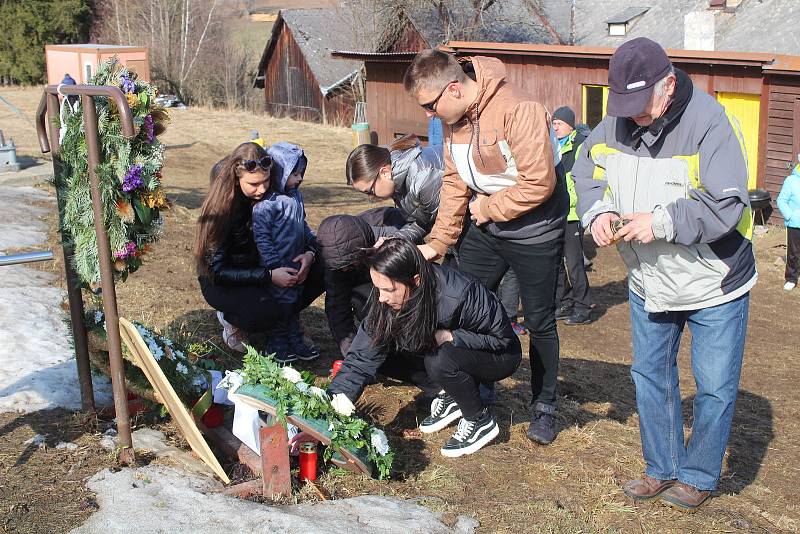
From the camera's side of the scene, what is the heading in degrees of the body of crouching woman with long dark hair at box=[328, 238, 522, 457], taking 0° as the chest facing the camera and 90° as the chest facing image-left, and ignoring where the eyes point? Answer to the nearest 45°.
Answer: approximately 45°

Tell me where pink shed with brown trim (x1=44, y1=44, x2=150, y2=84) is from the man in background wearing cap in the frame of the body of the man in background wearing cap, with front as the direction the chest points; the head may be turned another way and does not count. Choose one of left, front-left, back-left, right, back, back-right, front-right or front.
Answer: right

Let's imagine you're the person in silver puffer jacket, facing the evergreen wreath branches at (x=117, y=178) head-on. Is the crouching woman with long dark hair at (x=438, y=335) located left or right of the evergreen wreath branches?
left

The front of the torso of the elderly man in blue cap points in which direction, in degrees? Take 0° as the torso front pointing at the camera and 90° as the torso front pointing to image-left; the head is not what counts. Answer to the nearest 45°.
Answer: approximately 45°

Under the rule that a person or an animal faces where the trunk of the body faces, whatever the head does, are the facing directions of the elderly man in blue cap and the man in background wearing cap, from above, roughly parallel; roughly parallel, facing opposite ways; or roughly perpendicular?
roughly parallel

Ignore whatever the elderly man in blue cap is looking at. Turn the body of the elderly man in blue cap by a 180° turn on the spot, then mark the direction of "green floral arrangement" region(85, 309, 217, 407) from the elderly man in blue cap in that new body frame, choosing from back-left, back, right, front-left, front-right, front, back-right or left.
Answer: back-left

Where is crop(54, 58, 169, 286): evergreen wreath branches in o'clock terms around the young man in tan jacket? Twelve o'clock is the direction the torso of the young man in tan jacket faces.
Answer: The evergreen wreath branches is roughly at 1 o'clock from the young man in tan jacket.

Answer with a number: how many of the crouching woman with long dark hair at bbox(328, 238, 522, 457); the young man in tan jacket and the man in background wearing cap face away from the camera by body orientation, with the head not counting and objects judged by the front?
0

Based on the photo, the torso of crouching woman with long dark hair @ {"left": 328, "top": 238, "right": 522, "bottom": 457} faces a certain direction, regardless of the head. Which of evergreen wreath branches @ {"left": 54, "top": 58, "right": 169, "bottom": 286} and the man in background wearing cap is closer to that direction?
the evergreen wreath branches

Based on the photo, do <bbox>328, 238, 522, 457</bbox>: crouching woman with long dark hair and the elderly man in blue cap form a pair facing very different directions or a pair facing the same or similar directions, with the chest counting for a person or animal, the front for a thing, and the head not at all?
same or similar directions

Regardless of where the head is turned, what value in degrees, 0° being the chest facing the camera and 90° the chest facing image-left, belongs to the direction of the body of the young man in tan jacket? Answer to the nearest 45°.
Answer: approximately 45°

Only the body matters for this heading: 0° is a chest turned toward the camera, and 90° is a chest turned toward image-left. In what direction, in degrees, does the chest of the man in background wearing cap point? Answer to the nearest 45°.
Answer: approximately 45°

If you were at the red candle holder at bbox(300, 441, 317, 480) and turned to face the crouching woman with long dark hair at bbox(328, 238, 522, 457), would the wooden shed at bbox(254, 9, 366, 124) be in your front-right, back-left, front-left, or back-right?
front-left

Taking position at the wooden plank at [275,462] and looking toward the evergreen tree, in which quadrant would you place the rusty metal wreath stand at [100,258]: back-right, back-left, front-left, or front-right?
front-left

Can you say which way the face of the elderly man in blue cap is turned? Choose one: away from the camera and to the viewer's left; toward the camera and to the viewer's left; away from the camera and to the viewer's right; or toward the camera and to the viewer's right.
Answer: toward the camera and to the viewer's left

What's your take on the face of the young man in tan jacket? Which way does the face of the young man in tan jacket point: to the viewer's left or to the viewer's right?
to the viewer's left

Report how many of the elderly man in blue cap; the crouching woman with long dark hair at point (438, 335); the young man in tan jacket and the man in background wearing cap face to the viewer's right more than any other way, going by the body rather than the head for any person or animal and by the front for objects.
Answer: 0

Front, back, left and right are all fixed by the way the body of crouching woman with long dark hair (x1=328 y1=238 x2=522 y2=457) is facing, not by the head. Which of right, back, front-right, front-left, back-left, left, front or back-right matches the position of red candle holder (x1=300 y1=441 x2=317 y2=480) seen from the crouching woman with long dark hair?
front

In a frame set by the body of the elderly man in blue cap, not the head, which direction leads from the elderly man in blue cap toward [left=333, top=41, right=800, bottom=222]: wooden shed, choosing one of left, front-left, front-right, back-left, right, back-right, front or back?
back-right

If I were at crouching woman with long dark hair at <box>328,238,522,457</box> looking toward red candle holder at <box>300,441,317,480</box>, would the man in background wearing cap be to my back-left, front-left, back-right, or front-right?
back-right
